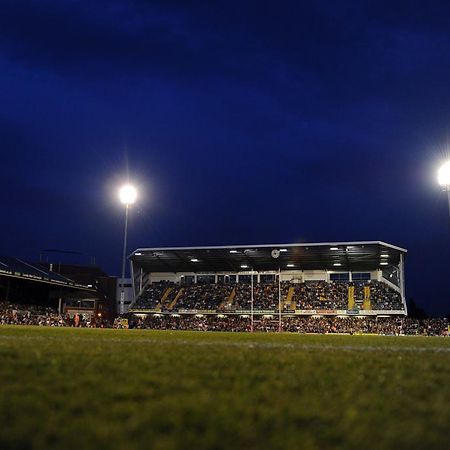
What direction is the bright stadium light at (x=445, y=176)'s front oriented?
toward the camera
